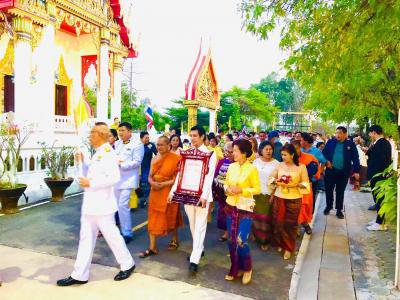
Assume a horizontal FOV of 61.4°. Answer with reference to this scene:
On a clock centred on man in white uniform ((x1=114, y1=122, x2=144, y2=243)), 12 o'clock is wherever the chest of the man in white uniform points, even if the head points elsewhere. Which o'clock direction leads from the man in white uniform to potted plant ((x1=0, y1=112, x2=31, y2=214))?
The potted plant is roughly at 3 o'clock from the man in white uniform.

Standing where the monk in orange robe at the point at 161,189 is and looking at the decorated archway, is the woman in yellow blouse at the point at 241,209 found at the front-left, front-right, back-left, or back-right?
back-right

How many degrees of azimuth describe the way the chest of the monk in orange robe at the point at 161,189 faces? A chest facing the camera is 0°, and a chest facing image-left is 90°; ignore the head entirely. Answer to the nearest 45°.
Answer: approximately 45°

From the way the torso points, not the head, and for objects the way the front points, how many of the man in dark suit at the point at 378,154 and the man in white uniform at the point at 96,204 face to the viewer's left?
2

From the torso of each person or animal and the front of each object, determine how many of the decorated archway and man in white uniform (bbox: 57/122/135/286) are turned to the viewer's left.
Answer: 1

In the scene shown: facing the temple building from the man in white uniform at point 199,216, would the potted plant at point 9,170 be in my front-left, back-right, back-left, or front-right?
front-left

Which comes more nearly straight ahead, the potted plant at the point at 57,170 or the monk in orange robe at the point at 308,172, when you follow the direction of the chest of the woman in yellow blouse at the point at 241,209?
the potted plant

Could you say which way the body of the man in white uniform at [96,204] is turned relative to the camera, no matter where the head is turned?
to the viewer's left

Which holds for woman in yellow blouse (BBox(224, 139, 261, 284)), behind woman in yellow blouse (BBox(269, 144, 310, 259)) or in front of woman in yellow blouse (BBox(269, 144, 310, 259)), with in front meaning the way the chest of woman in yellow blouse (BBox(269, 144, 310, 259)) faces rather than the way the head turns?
in front

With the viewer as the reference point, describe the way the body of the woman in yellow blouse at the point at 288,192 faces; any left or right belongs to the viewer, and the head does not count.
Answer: facing the viewer and to the left of the viewer

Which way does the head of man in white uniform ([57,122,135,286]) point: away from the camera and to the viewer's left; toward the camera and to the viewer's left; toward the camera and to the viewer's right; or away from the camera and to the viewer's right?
toward the camera and to the viewer's left

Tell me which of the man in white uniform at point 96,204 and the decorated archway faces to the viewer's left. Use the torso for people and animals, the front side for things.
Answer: the man in white uniform

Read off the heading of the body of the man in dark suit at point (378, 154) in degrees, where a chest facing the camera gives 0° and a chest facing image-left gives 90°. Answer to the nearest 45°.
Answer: approximately 90°
